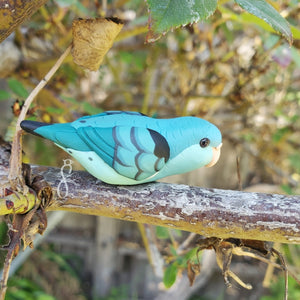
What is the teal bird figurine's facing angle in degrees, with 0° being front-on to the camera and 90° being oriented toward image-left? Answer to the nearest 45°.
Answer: approximately 270°
